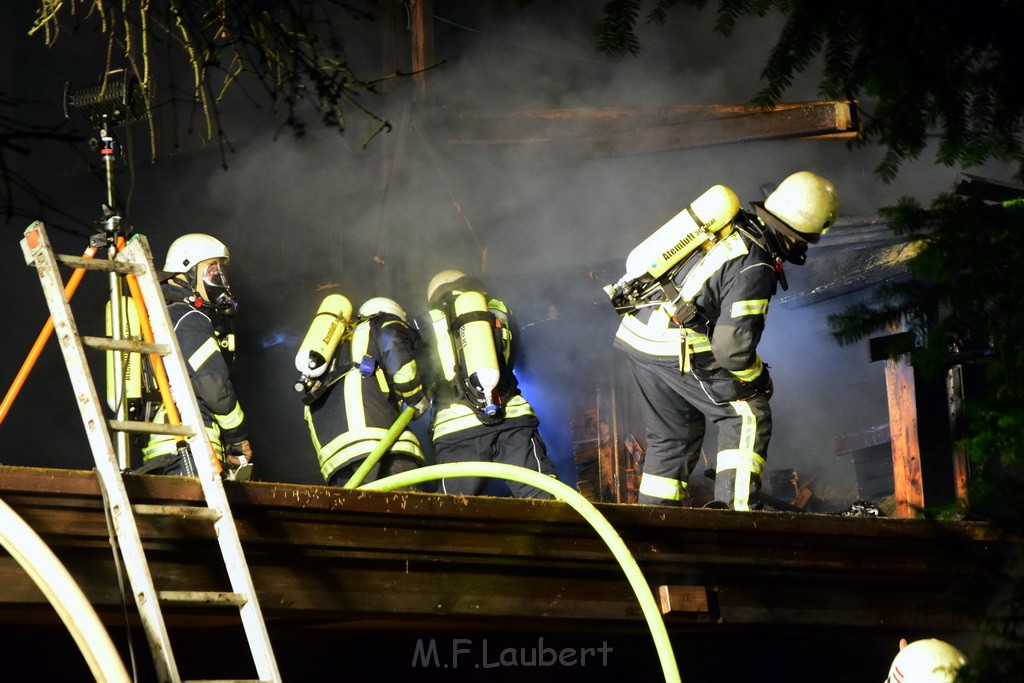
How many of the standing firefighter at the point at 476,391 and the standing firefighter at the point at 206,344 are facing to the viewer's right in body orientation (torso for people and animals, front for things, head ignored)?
1

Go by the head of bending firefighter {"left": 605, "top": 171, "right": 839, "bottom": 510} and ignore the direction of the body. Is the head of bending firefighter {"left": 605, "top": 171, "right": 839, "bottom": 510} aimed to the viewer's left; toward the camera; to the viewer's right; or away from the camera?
to the viewer's right

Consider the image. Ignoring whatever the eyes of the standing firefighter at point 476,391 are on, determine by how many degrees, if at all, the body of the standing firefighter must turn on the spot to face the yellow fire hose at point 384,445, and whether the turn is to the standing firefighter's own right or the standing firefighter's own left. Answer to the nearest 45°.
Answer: approximately 135° to the standing firefighter's own left

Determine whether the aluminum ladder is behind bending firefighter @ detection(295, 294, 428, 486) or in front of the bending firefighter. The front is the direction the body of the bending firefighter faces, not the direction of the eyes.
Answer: behind

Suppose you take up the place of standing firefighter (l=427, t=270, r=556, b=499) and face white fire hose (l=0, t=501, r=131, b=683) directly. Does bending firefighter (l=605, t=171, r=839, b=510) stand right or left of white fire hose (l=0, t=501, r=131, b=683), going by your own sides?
left

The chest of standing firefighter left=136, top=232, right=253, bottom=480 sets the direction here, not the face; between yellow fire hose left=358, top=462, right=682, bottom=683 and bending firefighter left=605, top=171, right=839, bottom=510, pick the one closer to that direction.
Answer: the bending firefighter

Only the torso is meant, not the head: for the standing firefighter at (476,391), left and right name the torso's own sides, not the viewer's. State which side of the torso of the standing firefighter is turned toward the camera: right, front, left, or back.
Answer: back

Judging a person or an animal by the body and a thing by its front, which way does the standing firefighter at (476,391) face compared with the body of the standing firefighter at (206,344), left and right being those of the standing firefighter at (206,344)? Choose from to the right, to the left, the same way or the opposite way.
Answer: to the left

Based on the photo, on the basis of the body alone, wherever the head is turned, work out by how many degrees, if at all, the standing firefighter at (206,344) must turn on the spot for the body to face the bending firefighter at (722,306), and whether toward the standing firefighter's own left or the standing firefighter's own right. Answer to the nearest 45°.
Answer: approximately 45° to the standing firefighter's own right

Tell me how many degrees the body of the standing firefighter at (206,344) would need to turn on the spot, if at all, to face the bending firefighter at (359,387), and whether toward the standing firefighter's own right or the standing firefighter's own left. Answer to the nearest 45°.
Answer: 0° — they already face them

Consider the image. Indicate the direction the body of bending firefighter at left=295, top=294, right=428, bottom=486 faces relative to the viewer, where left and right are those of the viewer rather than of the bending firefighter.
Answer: facing away from the viewer and to the right of the viewer

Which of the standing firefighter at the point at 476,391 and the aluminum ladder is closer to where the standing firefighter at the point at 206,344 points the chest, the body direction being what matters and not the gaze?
the standing firefighter at the point at 476,391

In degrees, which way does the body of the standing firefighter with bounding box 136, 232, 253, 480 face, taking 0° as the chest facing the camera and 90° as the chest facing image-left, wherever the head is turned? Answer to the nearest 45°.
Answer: approximately 270°
